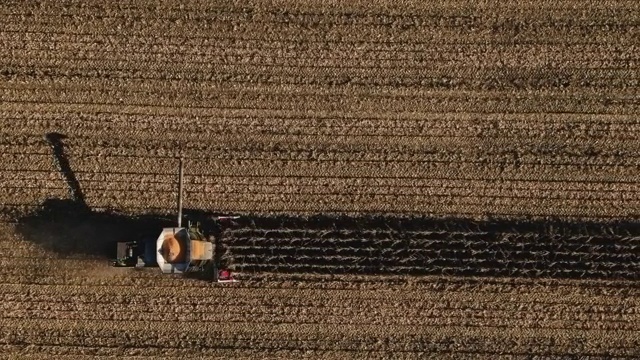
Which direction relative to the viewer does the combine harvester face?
to the viewer's right
